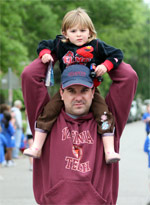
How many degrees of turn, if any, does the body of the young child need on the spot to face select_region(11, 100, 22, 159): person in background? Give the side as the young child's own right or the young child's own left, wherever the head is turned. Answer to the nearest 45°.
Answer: approximately 180°

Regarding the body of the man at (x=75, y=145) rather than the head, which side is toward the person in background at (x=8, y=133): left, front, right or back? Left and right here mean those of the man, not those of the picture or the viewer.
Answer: back

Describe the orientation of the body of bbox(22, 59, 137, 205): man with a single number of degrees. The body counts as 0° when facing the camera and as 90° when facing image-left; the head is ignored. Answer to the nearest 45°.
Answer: approximately 0°

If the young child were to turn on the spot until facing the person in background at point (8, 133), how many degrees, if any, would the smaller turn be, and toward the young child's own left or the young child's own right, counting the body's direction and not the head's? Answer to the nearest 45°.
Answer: approximately 180°

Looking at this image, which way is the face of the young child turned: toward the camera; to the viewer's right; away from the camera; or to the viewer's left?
toward the camera

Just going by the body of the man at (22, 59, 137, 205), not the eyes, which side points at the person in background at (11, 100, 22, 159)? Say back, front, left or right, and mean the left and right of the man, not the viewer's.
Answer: back

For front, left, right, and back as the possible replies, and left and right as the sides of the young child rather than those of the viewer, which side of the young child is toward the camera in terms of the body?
front
